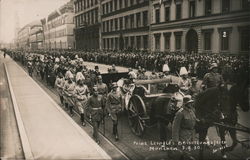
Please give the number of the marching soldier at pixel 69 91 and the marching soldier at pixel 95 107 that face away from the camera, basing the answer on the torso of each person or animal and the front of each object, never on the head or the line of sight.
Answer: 0

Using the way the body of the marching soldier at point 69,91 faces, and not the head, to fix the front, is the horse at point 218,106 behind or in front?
in front

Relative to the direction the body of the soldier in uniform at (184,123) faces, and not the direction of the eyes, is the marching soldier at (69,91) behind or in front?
behind

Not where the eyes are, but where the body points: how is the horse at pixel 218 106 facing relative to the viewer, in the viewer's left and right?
facing to the right of the viewer

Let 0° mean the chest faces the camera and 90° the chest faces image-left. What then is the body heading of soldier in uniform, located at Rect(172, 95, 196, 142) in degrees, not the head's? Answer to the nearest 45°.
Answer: approximately 315°

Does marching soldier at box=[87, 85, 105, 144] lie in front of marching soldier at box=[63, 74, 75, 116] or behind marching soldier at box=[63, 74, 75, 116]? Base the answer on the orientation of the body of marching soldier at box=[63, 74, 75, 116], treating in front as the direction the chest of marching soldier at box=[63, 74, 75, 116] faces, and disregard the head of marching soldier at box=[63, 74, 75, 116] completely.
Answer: in front

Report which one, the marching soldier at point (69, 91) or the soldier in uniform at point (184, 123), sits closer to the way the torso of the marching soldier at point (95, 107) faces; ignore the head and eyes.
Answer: the soldier in uniform

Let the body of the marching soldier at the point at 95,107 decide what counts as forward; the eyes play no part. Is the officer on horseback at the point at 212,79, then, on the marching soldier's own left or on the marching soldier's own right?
on the marching soldier's own left

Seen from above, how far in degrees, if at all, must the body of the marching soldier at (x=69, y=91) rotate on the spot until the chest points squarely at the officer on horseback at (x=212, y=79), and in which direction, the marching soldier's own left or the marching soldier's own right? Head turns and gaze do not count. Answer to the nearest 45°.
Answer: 0° — they already face them

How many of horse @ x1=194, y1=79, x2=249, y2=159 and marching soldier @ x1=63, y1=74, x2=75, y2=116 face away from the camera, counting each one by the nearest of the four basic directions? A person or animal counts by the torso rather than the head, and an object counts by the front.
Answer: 0

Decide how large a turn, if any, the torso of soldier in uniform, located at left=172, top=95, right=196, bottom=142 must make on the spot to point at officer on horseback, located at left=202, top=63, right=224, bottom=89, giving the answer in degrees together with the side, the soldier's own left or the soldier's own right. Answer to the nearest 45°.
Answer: approximately 135° to the soldier's own left
